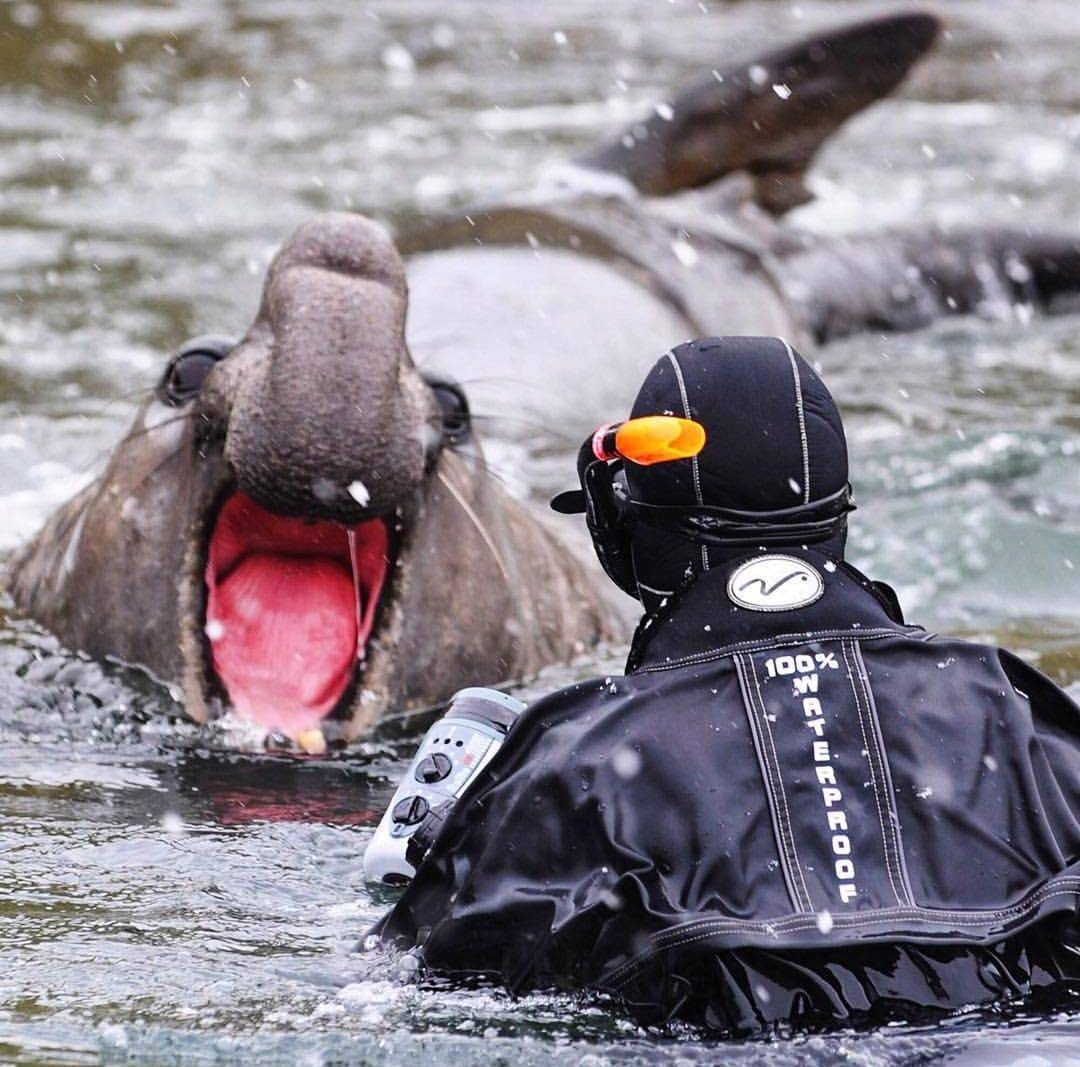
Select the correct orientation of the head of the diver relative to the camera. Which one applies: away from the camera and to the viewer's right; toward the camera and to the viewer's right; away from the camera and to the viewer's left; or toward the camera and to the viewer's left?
away from the camera and to the viewer's left

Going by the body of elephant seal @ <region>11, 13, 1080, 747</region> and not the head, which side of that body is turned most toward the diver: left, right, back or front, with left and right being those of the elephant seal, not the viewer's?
left

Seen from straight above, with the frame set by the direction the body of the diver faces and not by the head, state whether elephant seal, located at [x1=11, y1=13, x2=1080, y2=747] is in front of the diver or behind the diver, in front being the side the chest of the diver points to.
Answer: in front

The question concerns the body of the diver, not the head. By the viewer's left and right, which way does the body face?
facing away from the viewer and to the left of the viewer

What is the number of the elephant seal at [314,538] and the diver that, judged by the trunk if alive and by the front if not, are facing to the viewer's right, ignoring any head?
0

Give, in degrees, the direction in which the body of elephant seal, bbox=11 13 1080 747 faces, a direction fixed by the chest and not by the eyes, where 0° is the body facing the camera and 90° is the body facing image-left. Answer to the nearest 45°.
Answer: approximately 45°
